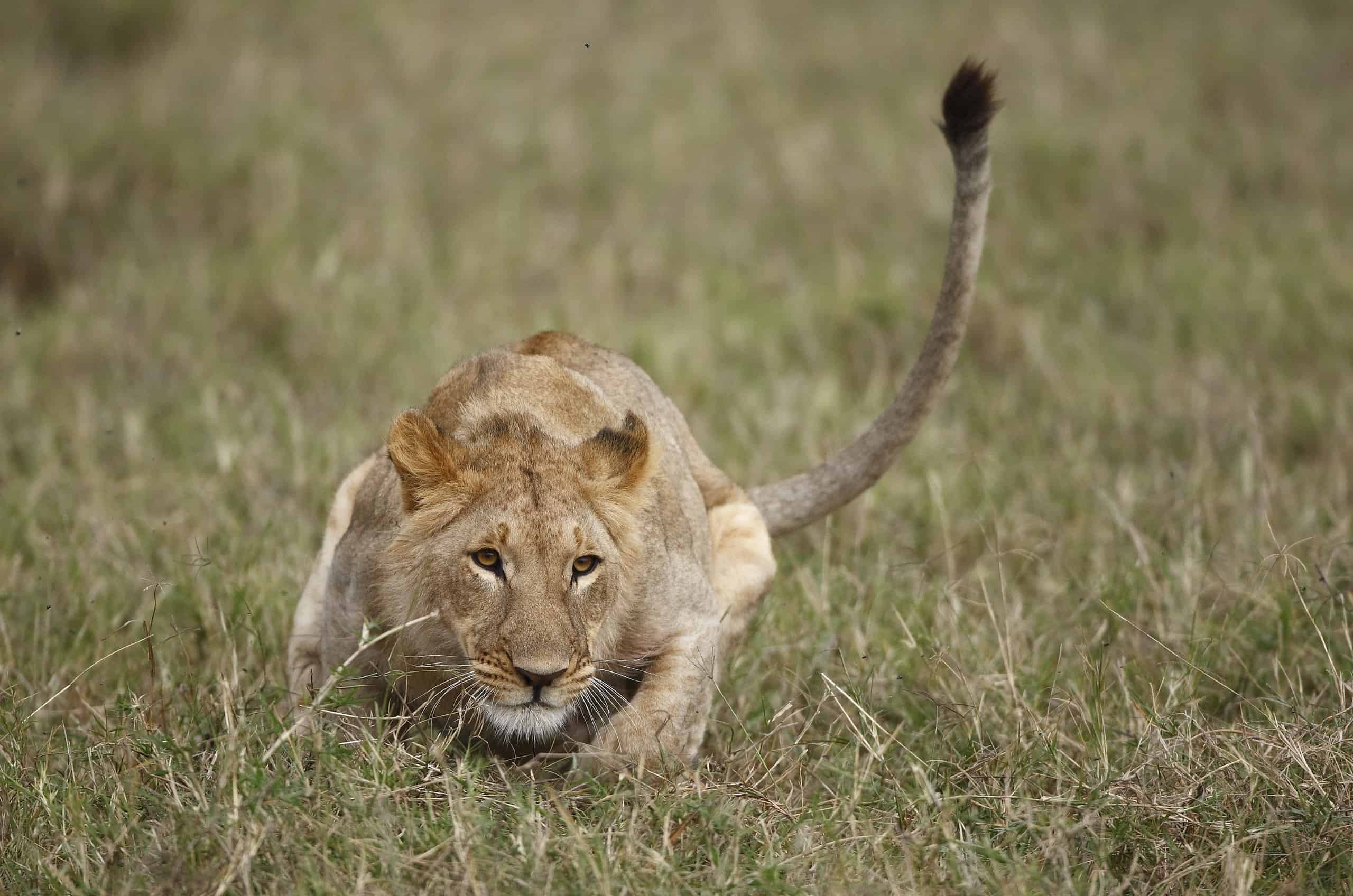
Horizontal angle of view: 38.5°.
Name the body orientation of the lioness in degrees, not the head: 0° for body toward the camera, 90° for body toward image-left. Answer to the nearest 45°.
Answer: approximately 0°
